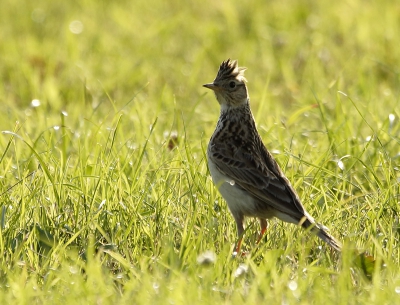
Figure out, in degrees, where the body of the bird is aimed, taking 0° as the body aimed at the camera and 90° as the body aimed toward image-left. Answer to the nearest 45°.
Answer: approximately 90°

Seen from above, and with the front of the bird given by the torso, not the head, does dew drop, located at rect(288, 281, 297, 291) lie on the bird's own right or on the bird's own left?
on the bird's own left
